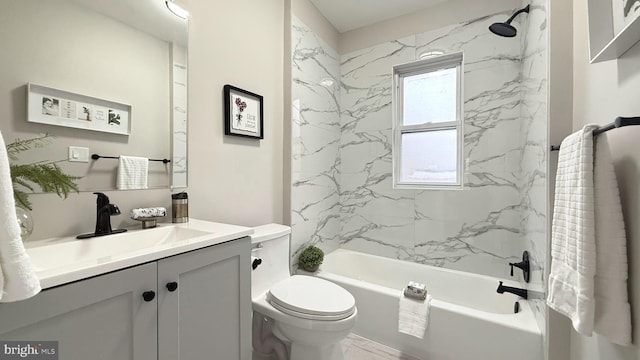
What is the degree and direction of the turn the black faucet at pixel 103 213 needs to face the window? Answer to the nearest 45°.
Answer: approximately 45° to its left

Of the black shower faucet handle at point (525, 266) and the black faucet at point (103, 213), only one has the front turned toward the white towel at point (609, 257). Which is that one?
the black faucet at point (103, 213)

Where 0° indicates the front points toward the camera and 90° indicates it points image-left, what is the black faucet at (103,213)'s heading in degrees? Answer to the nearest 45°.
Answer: approximately 315°

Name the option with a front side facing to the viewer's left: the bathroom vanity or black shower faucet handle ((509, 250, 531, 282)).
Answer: the black shower faucet handle

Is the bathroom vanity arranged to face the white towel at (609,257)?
yes

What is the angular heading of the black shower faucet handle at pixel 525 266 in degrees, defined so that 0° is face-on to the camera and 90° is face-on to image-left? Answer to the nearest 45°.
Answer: approximately 90°

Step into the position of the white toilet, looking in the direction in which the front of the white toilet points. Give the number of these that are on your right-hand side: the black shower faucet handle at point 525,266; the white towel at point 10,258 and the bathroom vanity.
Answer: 2

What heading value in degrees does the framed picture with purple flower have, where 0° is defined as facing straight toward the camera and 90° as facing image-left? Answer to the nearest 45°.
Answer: approximately 315°

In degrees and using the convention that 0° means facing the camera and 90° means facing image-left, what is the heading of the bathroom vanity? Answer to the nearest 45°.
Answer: approximately 315°

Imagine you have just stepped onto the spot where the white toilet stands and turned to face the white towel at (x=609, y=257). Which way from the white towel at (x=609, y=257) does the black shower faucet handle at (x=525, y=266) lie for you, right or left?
left

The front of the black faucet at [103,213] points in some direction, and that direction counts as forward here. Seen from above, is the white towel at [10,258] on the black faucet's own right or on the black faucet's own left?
on the black faucet's own right

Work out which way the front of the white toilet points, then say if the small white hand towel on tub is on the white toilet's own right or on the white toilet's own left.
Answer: on the white toilet's own left
